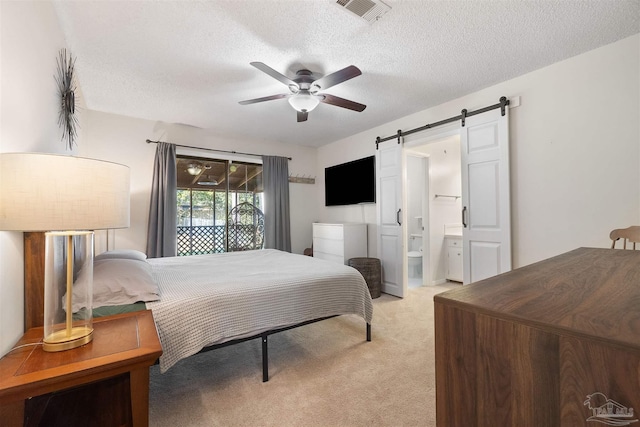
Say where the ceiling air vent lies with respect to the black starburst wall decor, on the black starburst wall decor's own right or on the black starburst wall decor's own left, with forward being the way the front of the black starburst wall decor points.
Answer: on the black starburst wall decor's own right

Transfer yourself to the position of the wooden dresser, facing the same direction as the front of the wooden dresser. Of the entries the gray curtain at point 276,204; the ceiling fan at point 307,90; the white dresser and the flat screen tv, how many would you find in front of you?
4

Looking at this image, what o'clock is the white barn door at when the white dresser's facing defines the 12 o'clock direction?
The white barn door is roughly at 9 o'clock from the white dresser.

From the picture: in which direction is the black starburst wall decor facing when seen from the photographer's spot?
facing to the right of the viewer

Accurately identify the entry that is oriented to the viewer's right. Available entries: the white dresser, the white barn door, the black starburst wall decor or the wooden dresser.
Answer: the black starburst wall decor

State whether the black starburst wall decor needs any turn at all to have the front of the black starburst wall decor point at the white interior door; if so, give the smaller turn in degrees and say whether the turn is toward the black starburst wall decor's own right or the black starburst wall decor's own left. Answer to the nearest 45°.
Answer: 0° — it already faces it

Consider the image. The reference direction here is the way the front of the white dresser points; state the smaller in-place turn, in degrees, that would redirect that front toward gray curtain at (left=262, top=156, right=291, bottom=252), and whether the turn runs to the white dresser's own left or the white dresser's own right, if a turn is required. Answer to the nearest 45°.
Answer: approximately 45° to the white dresser's own right

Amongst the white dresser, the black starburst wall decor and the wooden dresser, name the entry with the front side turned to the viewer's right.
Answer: the black starburst wall decor
